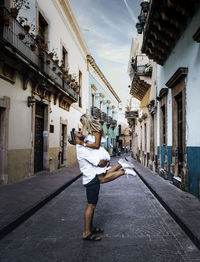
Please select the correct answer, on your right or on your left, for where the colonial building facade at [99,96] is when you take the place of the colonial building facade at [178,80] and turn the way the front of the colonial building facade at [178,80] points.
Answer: on your right

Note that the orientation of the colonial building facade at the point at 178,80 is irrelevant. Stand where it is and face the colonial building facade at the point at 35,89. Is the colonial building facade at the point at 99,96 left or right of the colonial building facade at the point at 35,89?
right

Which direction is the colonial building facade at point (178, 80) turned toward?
to the viewer's left

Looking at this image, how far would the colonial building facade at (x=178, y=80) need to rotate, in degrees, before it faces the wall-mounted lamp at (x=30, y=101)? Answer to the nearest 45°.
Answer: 0° — it already faces it

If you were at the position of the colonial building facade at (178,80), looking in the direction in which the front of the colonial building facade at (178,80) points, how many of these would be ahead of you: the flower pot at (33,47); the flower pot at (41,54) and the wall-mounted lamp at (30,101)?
3

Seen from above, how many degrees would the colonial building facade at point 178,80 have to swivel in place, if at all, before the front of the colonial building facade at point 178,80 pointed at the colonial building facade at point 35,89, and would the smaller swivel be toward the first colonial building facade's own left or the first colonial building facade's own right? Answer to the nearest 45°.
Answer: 0° — it already faces it
